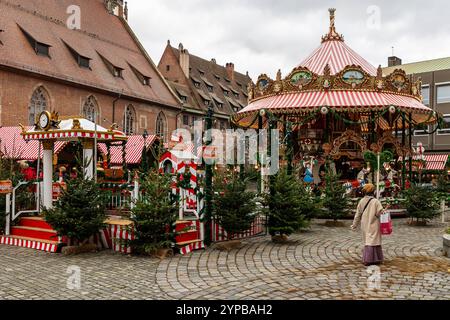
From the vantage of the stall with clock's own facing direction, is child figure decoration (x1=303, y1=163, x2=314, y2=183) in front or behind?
behind

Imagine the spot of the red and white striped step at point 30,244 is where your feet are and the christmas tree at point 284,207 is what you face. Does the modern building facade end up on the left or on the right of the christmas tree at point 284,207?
left

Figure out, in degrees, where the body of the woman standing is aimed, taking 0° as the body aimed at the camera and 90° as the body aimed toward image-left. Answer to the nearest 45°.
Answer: approximately 180°

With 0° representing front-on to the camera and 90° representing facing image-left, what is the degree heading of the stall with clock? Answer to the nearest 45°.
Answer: approximately 45°

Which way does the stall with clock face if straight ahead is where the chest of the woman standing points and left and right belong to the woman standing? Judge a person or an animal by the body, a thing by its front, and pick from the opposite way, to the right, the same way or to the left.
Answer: the opposite way

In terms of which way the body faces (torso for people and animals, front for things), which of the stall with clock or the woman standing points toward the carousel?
the woman standing

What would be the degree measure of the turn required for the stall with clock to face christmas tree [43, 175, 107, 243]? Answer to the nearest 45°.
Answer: approximately 45° to its left

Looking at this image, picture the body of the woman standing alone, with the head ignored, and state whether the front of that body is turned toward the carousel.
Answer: yes

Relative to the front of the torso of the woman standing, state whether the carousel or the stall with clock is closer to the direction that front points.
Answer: the carousel

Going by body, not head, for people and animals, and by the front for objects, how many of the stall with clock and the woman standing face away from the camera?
1

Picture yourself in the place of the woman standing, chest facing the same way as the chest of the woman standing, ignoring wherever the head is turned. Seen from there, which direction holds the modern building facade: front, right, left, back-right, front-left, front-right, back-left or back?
front

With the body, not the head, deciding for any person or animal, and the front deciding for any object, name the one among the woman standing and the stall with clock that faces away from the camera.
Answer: the woman standing
